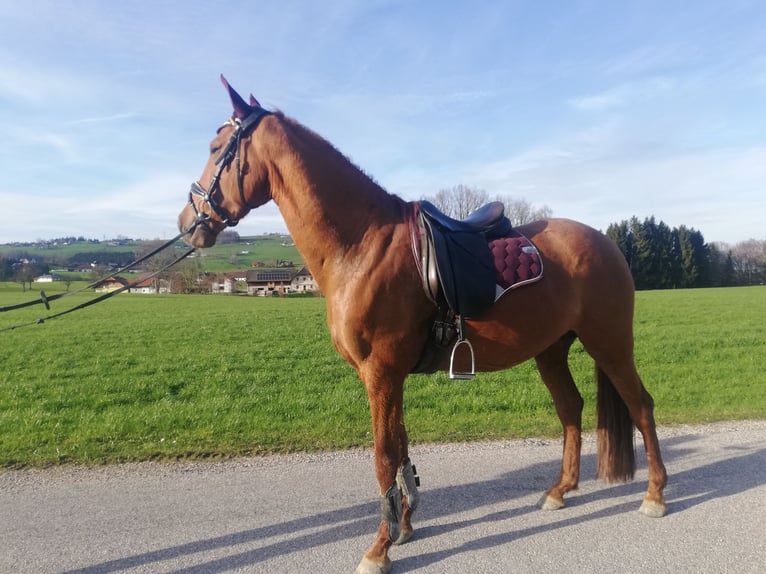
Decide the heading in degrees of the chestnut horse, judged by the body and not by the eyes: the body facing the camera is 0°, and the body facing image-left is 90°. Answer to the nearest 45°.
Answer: approximately 45°
